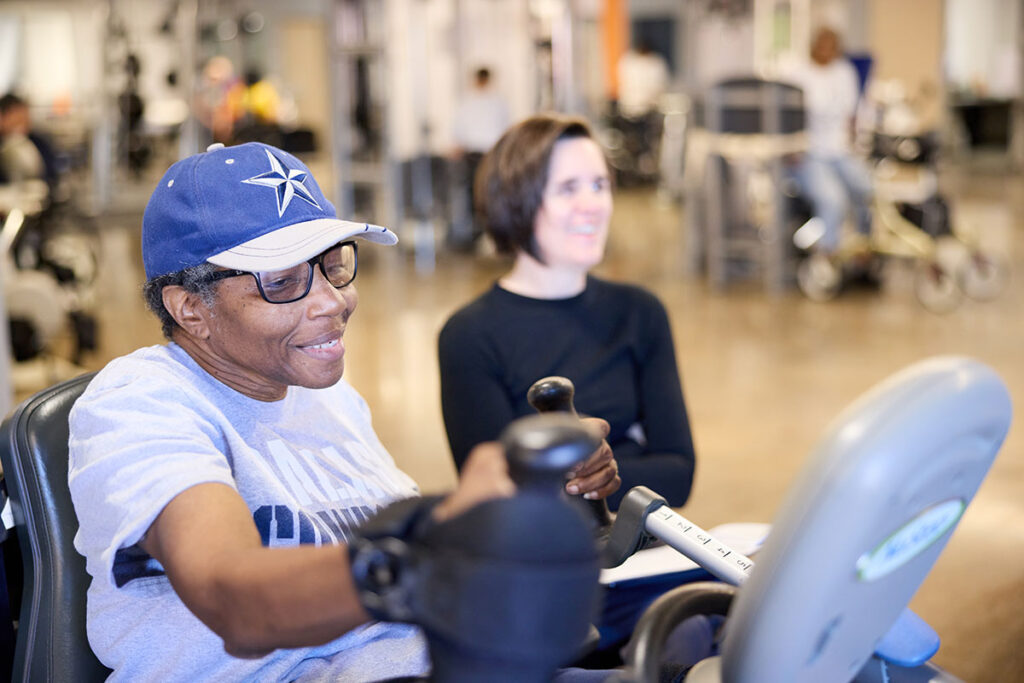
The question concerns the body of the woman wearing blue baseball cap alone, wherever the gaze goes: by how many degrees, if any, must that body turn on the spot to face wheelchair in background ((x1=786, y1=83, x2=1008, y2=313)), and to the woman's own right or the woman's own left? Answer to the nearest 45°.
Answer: approximately 90° to the woman's own left

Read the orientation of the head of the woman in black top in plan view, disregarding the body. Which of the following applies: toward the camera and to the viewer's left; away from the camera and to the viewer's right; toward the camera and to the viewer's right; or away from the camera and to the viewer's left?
toward the camera and to the viewer's right

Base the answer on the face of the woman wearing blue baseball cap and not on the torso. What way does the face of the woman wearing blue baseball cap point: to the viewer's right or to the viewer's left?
to the viewer's right

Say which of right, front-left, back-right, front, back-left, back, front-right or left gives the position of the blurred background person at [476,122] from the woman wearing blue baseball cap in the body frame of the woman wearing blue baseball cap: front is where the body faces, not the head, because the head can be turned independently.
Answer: back-left

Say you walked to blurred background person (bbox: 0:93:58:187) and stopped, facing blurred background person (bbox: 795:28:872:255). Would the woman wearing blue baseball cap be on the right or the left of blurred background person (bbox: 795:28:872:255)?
right

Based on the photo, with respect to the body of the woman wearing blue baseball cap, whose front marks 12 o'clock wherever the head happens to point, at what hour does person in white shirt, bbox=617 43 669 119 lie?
The person in white shirt is roughly at 8 o'clock from the woman wearing blue baseball cap.

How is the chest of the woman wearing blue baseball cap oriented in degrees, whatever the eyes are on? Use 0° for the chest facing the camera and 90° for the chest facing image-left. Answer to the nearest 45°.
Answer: approximately 315°

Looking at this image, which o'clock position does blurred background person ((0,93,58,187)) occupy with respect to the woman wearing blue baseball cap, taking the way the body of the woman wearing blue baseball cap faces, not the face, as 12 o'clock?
The blurred background person is roughly at 7 o'clock from the woman wearing blue baseball cap.
